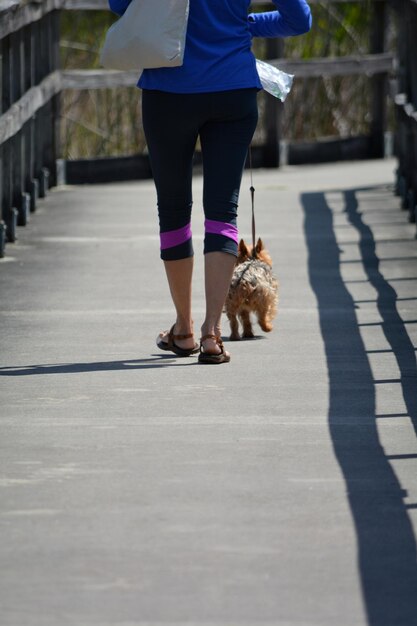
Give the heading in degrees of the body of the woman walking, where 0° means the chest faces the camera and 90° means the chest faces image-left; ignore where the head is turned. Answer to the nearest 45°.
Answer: approximately 180°

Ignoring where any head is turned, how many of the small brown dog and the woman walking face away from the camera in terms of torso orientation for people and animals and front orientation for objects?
2

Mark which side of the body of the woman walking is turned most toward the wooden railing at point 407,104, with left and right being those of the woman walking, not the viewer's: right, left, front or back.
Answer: front

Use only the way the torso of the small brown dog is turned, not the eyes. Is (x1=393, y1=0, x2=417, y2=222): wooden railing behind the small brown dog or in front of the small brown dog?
in front

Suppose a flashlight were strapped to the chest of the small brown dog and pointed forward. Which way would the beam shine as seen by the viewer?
away from the camera

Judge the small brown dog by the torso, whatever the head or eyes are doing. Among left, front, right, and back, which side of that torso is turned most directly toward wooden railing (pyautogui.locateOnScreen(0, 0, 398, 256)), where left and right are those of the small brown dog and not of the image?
front
